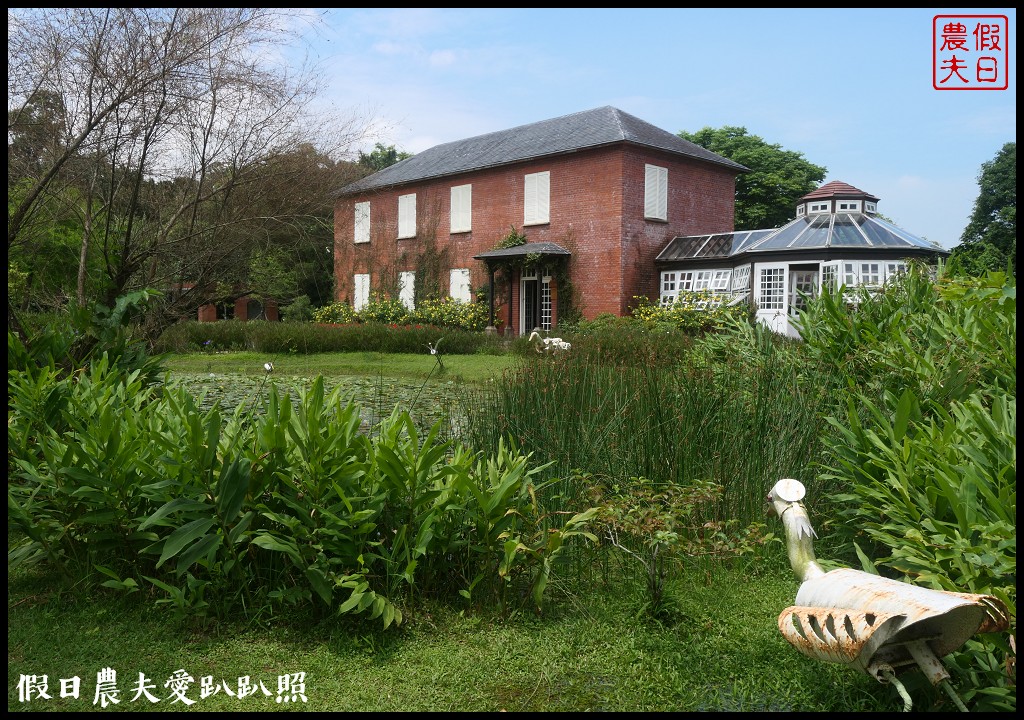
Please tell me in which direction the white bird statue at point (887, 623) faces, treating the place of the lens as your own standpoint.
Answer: facing away from the viewer and to the left of the viewer

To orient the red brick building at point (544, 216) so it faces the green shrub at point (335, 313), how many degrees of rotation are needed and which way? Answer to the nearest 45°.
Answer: approximately 90° to its right

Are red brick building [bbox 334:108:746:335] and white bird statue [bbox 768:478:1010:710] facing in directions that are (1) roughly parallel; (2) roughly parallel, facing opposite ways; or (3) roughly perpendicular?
roughly perpendicular

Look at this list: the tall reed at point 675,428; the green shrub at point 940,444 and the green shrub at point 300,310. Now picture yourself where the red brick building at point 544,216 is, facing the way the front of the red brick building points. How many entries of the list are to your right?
1

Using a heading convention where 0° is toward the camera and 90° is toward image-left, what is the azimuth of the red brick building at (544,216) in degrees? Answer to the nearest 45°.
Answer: approximately 45°

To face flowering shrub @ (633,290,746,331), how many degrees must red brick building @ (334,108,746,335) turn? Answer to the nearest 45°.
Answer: approximately 90° to its left

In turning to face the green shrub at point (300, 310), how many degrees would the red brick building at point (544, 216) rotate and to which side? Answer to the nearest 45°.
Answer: approximately 90° to its right

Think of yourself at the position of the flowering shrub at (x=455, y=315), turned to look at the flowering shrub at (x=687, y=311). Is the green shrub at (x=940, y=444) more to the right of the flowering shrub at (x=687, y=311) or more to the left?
right

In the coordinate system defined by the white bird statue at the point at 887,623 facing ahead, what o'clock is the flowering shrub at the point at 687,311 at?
The flowering shrub is roughly at 1 o'clock from the white bird statue.
